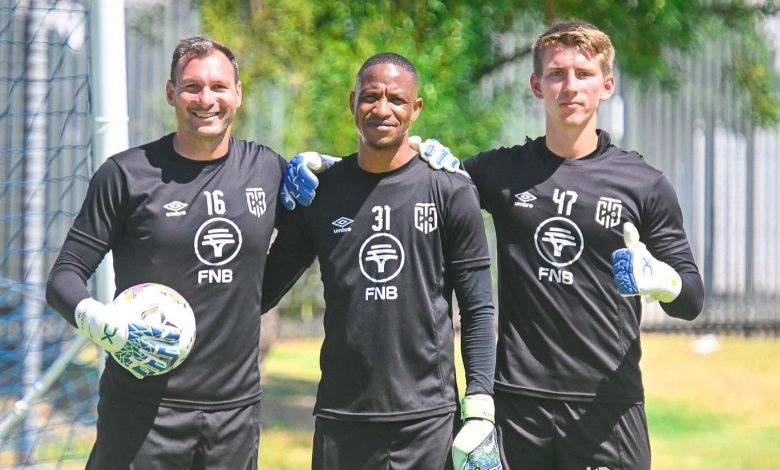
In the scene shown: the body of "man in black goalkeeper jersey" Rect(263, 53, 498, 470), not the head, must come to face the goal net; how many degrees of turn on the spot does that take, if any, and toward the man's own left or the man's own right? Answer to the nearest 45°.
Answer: approximately 135° to the man's own right

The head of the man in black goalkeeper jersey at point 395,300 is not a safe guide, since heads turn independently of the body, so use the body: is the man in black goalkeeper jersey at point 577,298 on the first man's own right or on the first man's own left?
on the first man's own left

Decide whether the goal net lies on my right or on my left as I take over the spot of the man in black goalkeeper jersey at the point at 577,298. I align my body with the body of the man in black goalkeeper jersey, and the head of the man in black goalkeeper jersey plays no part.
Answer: on my right

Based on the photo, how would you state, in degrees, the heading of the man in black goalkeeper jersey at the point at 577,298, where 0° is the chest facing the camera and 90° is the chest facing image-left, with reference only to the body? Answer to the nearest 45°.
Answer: approximately 0°

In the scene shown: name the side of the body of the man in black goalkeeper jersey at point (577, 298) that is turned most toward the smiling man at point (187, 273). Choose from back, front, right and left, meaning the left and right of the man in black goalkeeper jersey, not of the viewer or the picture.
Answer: right

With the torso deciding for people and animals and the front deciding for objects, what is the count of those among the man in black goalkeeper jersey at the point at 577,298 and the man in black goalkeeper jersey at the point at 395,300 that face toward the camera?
2

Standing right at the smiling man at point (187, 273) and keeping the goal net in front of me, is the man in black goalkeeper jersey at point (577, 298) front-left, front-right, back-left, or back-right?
back-right

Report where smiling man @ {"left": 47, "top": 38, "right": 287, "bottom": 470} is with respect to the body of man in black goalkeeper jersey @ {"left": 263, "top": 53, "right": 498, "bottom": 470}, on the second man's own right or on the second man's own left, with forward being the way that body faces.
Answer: on the second man's own right
